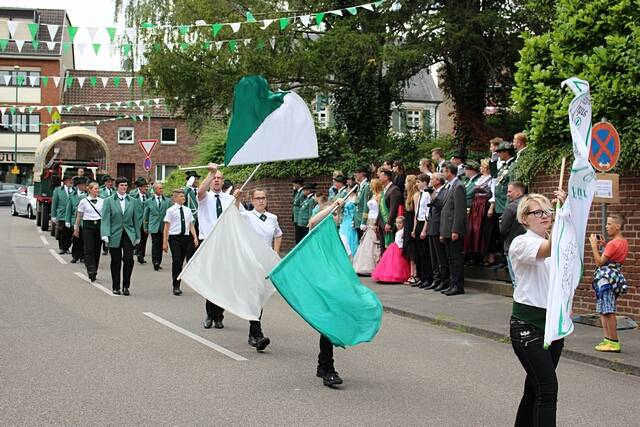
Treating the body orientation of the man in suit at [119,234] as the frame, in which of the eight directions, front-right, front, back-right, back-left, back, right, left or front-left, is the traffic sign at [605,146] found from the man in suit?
front-left

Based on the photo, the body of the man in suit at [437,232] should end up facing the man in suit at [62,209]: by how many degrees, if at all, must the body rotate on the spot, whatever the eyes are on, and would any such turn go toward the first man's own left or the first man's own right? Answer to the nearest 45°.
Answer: approximately 45° to the first man's own right

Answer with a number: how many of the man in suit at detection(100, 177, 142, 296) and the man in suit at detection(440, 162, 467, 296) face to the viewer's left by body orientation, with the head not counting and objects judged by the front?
1

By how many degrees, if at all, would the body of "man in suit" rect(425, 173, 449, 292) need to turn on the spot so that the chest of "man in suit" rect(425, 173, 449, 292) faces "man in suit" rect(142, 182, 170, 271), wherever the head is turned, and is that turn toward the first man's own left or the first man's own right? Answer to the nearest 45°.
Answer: approximately 45° to the first man's own right

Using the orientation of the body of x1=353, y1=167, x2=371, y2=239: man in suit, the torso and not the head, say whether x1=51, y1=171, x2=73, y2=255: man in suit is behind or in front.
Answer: in front

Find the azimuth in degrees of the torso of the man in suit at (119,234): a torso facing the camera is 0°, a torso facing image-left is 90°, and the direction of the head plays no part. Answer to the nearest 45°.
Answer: approximately 0°

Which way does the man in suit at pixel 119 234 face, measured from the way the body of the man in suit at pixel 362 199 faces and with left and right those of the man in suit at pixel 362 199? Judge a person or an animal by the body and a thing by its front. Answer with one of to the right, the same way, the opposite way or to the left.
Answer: to the left

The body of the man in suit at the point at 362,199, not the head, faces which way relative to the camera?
to the viewer's left

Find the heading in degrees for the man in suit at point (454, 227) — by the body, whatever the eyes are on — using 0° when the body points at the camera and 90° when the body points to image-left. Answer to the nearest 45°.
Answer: approximately 90°

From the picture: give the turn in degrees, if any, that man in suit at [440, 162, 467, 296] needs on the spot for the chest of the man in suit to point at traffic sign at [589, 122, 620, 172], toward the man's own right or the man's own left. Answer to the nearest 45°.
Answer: approximately 135° to the man's own left

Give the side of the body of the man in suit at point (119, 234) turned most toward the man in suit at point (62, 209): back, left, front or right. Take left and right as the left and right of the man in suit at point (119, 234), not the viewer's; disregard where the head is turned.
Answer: back

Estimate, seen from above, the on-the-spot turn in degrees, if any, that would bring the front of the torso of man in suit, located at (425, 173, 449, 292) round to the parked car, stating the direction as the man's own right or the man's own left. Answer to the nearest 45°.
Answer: approximately 45° to the man's own right

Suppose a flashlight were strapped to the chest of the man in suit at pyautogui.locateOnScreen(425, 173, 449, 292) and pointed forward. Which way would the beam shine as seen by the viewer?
to the viewer's left
